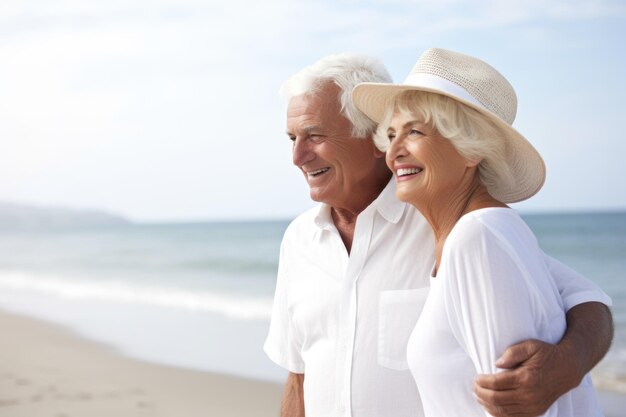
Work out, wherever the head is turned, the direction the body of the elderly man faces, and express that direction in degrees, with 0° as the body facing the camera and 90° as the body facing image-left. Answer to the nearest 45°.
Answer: approximately 45°

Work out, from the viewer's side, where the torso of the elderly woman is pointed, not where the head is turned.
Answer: to the viewer's left

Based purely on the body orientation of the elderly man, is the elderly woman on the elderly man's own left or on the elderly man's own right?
on the elderly man's own left

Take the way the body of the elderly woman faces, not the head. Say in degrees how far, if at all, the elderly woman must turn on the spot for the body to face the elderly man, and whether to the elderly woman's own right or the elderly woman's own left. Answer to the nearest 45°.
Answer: approximately 45° to the elderly woman's own right
